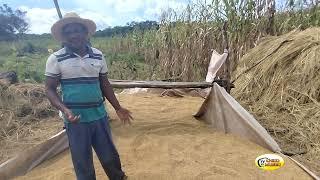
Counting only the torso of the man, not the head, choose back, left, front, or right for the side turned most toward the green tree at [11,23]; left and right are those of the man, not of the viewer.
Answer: back

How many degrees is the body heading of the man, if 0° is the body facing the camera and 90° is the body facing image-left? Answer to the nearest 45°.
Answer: approximately 0°
